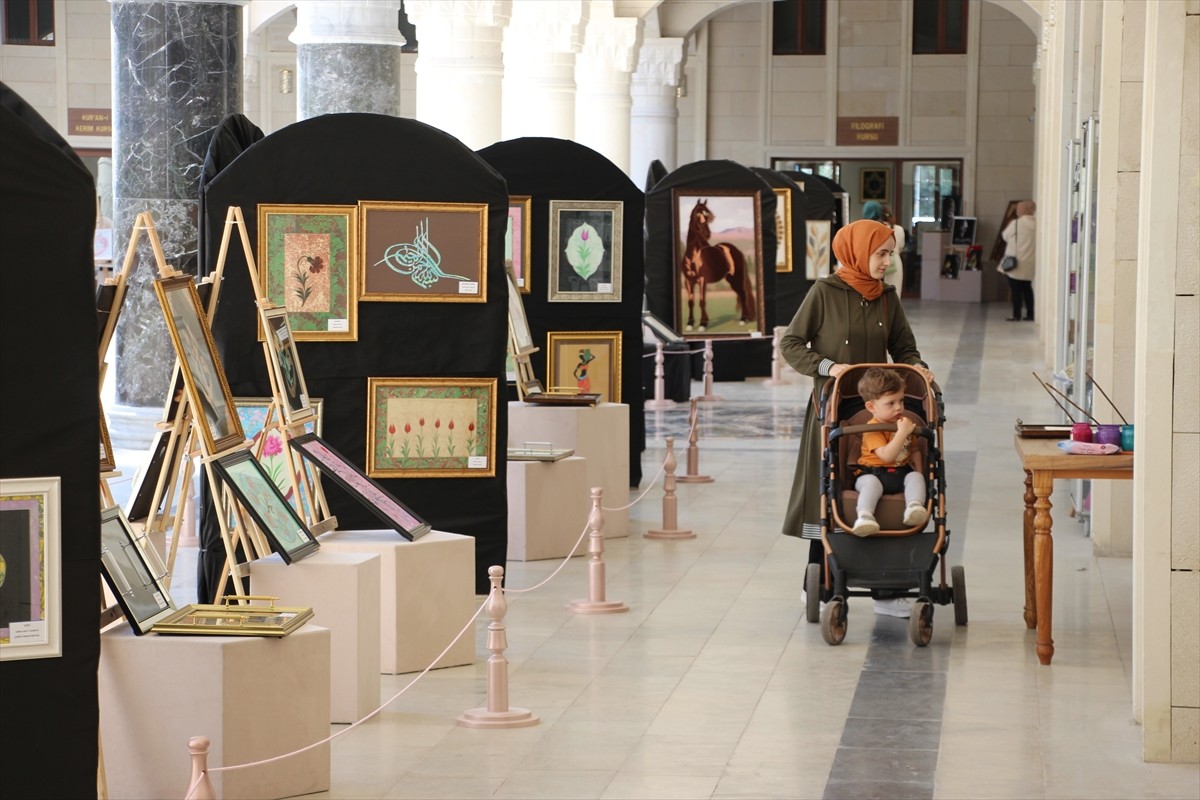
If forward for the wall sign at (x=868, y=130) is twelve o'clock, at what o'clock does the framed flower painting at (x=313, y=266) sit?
The framed flower painting is roughly at 12 o'clock from the wall sign.

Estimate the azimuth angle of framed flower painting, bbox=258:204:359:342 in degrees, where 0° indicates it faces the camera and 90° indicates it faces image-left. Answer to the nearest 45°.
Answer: approximately 0°

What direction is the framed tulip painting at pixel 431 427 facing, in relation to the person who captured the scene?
facing the viewer

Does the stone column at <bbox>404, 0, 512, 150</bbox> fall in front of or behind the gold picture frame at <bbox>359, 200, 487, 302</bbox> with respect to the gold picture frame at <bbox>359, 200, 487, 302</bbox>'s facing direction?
behind

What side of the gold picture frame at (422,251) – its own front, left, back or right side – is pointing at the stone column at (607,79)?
back

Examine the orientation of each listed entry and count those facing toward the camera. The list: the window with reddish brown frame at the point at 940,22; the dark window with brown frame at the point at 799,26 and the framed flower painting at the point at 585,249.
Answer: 3

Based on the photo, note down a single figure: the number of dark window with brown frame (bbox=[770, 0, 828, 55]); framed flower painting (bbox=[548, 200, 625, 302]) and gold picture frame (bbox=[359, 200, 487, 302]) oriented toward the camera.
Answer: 3

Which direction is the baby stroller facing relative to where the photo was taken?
toward the camera

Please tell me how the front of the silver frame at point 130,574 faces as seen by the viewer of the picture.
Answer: facing the viewer and to the right of the viewer

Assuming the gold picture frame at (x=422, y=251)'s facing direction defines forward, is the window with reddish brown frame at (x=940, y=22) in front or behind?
behind

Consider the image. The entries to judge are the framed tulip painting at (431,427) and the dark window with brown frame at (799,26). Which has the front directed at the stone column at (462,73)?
the dark window with brown frame

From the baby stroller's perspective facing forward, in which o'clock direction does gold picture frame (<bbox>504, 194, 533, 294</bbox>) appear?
The gold picture frame is roughly at 5 o'clock from the baby stroller.
